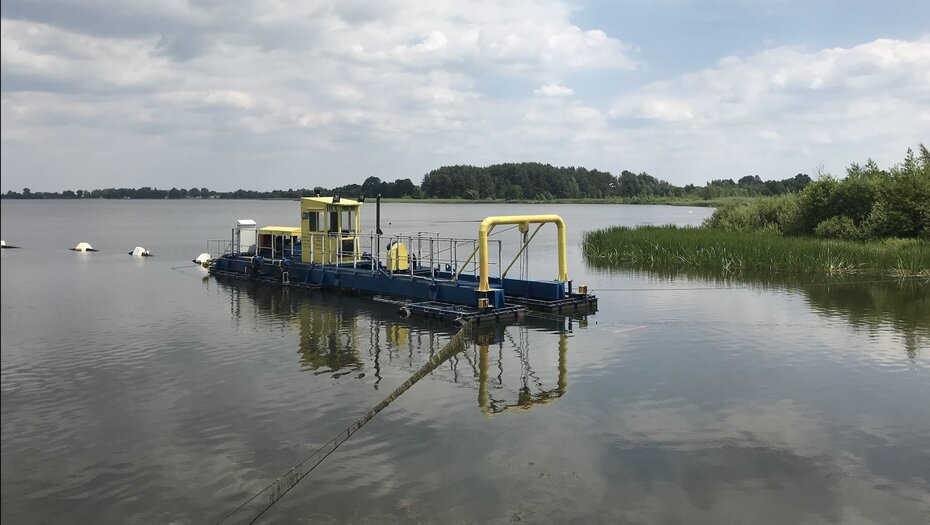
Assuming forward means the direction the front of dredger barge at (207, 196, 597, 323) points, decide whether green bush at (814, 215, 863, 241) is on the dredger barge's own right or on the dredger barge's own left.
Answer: on the dredger barge's own left

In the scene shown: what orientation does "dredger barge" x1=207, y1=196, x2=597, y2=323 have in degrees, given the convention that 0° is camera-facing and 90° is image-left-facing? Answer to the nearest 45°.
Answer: approximately 315°
